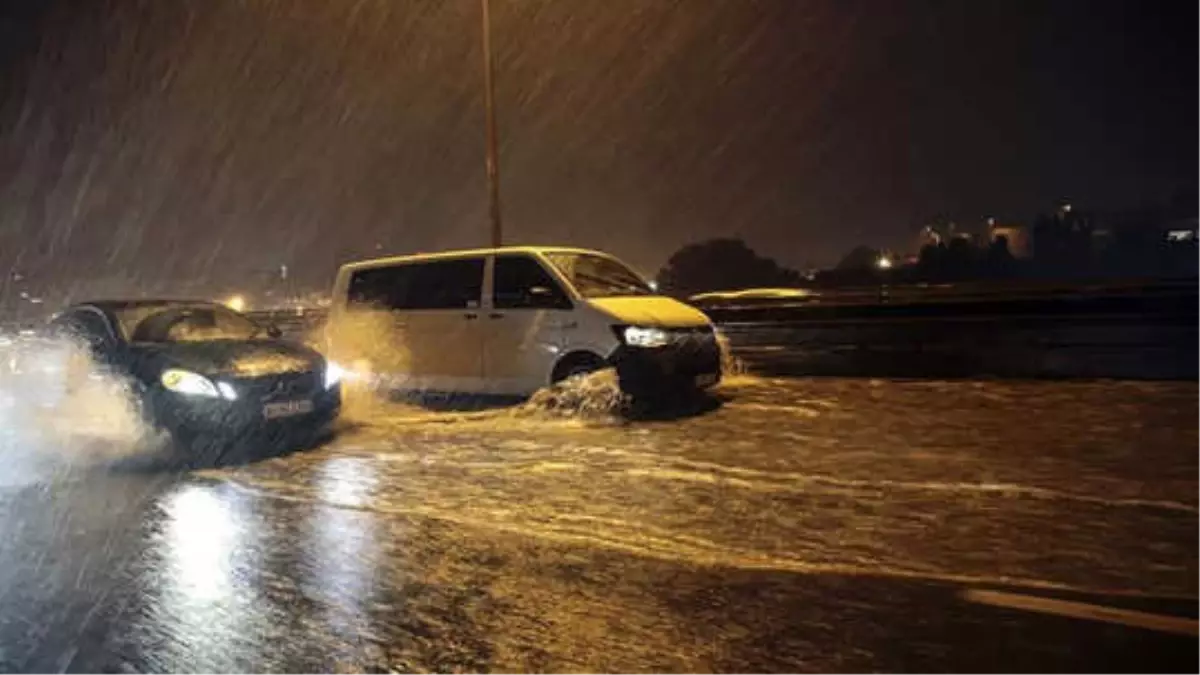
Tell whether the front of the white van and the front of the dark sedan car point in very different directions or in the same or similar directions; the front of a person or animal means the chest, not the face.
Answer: same or similar directions

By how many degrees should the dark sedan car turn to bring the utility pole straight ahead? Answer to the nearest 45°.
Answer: approximately 90° to its left

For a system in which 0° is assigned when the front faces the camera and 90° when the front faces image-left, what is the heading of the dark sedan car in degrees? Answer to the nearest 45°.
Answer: approximately 315°

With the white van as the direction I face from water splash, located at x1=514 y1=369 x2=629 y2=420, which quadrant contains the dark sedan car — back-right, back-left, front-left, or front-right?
front-left

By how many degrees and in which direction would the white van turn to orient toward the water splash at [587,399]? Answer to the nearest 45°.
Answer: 0° — it already faces it

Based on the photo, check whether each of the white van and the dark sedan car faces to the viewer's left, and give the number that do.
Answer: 0

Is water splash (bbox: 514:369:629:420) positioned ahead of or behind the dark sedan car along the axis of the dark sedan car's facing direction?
ahead

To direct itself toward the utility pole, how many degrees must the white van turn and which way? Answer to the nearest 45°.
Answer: approximately 135° to its left

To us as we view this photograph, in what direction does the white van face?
facing the viewer and to the right of the viewer
